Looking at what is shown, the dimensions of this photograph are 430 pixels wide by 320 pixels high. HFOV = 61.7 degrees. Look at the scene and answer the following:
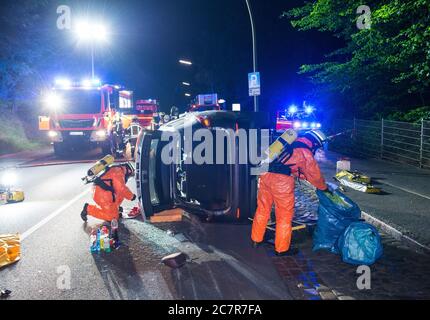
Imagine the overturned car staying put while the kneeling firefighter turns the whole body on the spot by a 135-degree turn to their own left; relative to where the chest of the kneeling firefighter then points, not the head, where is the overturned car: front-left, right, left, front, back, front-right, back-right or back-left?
back

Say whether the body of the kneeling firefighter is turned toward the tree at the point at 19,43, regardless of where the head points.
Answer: no

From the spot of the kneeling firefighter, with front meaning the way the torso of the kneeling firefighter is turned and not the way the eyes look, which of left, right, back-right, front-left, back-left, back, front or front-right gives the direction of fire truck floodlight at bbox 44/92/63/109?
left

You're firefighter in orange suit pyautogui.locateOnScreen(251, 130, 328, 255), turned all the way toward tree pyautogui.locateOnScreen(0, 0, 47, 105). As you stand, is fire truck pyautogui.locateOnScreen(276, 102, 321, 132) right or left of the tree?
right

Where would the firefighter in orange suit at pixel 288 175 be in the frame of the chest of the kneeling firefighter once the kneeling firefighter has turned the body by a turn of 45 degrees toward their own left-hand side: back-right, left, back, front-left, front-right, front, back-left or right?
right

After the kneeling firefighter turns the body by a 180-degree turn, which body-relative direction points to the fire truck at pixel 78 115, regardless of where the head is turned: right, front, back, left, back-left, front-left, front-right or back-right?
right

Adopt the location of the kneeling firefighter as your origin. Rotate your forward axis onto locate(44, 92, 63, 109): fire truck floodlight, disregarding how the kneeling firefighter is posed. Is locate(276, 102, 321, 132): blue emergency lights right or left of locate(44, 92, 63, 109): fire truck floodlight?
right

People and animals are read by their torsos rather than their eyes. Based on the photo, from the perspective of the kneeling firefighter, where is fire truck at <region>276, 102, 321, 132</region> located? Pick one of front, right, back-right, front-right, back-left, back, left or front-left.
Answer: front-left

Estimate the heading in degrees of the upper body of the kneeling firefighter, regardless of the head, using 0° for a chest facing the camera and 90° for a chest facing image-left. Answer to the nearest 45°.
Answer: approximately 270°

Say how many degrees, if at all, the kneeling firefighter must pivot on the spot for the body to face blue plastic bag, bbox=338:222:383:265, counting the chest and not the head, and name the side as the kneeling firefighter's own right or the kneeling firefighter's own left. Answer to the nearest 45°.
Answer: approximately 45° to the kneeling firefighter's own right

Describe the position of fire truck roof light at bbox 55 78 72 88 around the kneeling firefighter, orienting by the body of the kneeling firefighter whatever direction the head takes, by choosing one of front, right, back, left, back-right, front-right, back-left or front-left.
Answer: left
